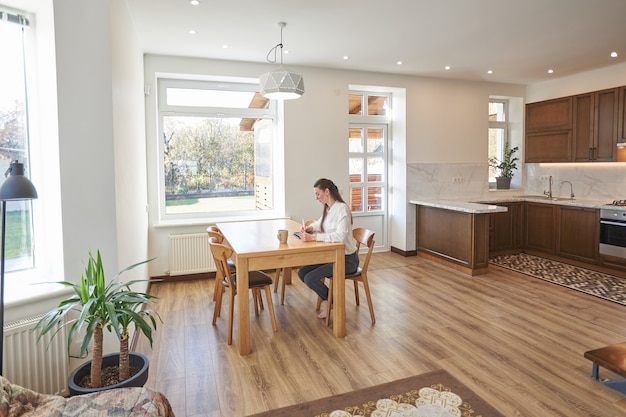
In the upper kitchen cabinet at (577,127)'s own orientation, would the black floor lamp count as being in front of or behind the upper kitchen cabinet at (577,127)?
in front

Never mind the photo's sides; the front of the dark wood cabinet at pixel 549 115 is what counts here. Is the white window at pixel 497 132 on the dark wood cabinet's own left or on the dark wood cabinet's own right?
on the dark wood cabinet's own right

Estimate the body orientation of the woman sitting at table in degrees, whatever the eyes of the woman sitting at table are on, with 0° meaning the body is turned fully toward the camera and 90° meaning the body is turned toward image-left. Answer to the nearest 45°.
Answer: approximately 90°

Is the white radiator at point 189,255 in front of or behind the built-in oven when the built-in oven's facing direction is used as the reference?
in front

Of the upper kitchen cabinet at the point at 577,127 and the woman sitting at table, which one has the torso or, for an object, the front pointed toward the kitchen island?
the upper kitchen cabinet

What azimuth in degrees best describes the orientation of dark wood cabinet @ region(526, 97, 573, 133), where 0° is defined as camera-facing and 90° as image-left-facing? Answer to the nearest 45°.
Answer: approximately 45°

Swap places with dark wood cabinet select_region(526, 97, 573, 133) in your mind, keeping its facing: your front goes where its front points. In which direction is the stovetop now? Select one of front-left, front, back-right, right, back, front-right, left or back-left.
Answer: left

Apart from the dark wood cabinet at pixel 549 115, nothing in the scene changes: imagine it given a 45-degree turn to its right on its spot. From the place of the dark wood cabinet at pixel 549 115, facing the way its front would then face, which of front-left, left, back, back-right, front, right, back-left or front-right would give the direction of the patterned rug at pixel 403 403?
left
